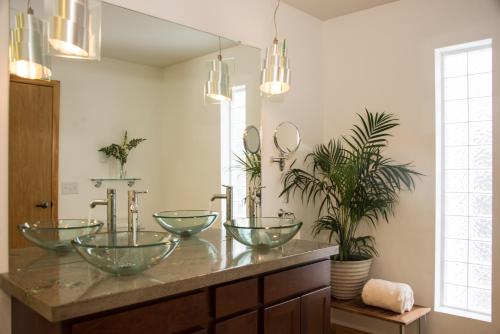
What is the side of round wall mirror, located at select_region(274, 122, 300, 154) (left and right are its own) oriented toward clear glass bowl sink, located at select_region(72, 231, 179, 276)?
right

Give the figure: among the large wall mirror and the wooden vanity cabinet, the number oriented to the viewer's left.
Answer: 0

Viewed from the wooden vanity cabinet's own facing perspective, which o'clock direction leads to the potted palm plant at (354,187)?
The potted palm plant is roughly at 9 o'clock from the wooden vanity cabinet.

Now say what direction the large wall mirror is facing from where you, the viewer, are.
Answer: facing the viewer and to the right of the viewer

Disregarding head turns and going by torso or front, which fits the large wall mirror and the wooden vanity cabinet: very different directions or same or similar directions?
same or similar directions

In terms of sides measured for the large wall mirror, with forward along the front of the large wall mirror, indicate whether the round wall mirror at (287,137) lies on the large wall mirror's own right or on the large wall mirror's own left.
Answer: on the large wall mirror's own left

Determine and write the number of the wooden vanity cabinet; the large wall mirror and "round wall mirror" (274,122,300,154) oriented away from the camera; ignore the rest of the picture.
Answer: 0

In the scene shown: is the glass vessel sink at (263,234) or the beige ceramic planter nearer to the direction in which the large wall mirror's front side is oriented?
the glass vessel sink

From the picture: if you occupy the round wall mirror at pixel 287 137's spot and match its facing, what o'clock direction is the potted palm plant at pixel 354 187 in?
The potted palm plant is roughly at 10 o'clock from the round wall mirror.

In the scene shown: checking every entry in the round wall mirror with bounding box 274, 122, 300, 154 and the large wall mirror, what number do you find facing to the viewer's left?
0

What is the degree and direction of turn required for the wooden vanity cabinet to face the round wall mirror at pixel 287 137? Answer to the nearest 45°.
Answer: approximately 90° to its left

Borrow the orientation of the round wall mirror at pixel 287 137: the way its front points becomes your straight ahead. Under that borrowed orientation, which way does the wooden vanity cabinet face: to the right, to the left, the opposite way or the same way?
the same way
